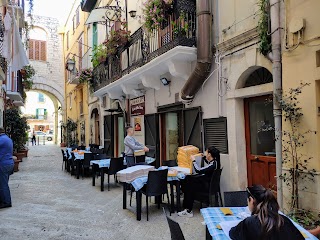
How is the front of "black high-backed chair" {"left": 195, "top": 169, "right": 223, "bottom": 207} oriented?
to the viewer's left

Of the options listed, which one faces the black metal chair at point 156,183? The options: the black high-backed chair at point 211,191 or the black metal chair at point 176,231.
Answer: the black high-backed chair at point 211,191

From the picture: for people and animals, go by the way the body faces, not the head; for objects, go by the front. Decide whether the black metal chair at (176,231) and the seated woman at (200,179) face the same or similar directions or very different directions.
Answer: very different directions

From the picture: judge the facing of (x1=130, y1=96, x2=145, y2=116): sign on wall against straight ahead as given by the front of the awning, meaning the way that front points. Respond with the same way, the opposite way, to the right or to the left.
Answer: the same way

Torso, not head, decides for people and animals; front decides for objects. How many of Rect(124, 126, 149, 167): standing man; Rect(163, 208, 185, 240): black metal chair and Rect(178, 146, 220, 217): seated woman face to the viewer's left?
1

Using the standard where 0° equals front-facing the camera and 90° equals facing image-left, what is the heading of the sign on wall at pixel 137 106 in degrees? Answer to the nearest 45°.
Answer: approximately 45°

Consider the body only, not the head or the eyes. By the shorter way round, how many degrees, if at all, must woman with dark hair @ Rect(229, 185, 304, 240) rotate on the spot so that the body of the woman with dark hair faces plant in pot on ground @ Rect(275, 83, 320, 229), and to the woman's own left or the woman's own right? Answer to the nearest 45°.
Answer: approximately 45° to the woman's own right

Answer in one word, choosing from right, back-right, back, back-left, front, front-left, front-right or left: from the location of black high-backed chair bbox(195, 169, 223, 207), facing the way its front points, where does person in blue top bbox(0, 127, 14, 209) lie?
front

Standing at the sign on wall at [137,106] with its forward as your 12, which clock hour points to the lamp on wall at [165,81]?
The lamp on wall is roughly at 10 o'clock from the sign on wall.

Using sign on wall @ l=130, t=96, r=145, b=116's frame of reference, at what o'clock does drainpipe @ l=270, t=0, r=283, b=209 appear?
The drainpipe is roughly at 10 o'clock from the sign on wall.

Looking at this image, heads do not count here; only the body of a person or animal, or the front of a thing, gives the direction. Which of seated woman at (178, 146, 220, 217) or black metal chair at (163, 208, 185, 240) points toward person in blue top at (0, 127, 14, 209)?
the seated woman

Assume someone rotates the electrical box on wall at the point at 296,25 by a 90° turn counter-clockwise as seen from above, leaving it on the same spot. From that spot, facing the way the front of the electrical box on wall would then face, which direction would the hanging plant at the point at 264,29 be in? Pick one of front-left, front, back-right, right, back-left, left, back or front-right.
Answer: back

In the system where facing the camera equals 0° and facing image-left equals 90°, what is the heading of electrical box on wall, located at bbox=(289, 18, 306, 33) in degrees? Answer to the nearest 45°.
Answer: approximately 45°

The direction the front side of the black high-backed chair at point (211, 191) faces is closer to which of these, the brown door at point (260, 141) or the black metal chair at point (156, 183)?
the black metal chair

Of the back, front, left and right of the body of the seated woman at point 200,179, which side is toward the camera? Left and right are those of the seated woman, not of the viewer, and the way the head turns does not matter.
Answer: left
